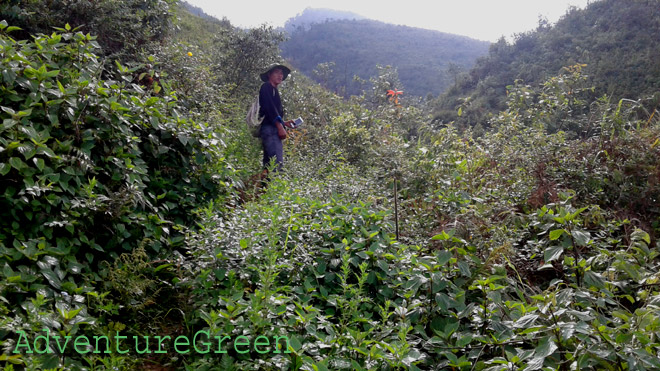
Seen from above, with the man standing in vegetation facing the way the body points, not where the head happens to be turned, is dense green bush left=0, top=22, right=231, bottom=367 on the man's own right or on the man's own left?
on the man's own right

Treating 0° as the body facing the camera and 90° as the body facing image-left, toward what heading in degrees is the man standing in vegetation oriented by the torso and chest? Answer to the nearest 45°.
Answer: approximately 315°

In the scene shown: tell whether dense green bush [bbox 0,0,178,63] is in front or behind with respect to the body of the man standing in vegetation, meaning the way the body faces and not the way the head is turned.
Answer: behind
